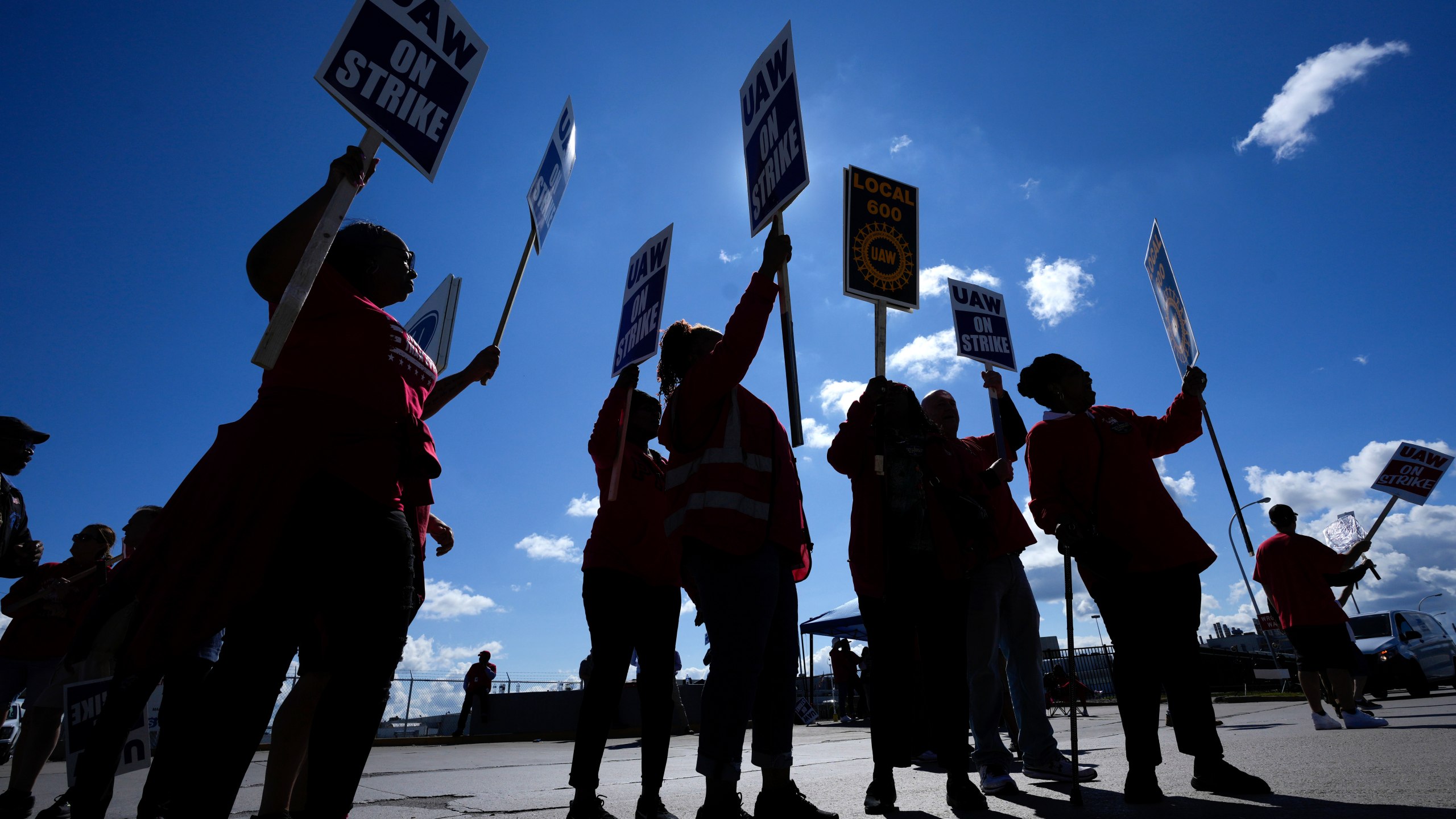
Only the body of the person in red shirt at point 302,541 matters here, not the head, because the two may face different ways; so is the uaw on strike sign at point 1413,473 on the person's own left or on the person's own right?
on the person's own left

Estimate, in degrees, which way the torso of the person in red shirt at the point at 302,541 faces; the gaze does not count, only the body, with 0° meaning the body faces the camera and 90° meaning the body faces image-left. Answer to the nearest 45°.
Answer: approximately 315°

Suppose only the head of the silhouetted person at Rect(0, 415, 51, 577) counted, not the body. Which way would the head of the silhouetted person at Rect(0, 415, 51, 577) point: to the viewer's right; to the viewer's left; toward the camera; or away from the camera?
to the viewer's right

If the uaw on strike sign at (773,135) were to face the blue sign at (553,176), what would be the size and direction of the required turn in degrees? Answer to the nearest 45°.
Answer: approximately 90° to its right

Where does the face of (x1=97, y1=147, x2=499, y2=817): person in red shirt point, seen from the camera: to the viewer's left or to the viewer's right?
to the viewer's right

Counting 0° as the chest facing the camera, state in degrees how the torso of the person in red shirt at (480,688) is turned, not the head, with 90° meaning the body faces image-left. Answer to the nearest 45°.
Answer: approximately 45°
